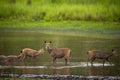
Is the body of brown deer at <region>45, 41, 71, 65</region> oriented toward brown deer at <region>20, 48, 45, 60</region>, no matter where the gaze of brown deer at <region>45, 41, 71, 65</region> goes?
yes

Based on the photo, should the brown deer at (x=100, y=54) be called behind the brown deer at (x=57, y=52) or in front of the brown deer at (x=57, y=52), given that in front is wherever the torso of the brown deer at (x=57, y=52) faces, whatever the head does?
behind

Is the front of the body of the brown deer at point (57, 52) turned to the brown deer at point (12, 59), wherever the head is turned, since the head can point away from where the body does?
yes

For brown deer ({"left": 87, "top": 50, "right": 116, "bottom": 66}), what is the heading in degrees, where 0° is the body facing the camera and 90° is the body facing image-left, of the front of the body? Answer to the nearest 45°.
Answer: approximately 270°

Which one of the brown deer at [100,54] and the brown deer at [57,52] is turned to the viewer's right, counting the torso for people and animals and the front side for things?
the brown deer at [100,54]

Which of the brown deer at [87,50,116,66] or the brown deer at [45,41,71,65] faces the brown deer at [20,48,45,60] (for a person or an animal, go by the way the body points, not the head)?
the brown deer at [45,41,71,65]

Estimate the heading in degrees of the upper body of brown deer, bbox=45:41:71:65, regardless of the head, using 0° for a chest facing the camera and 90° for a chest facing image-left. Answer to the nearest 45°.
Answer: approximately 90°
